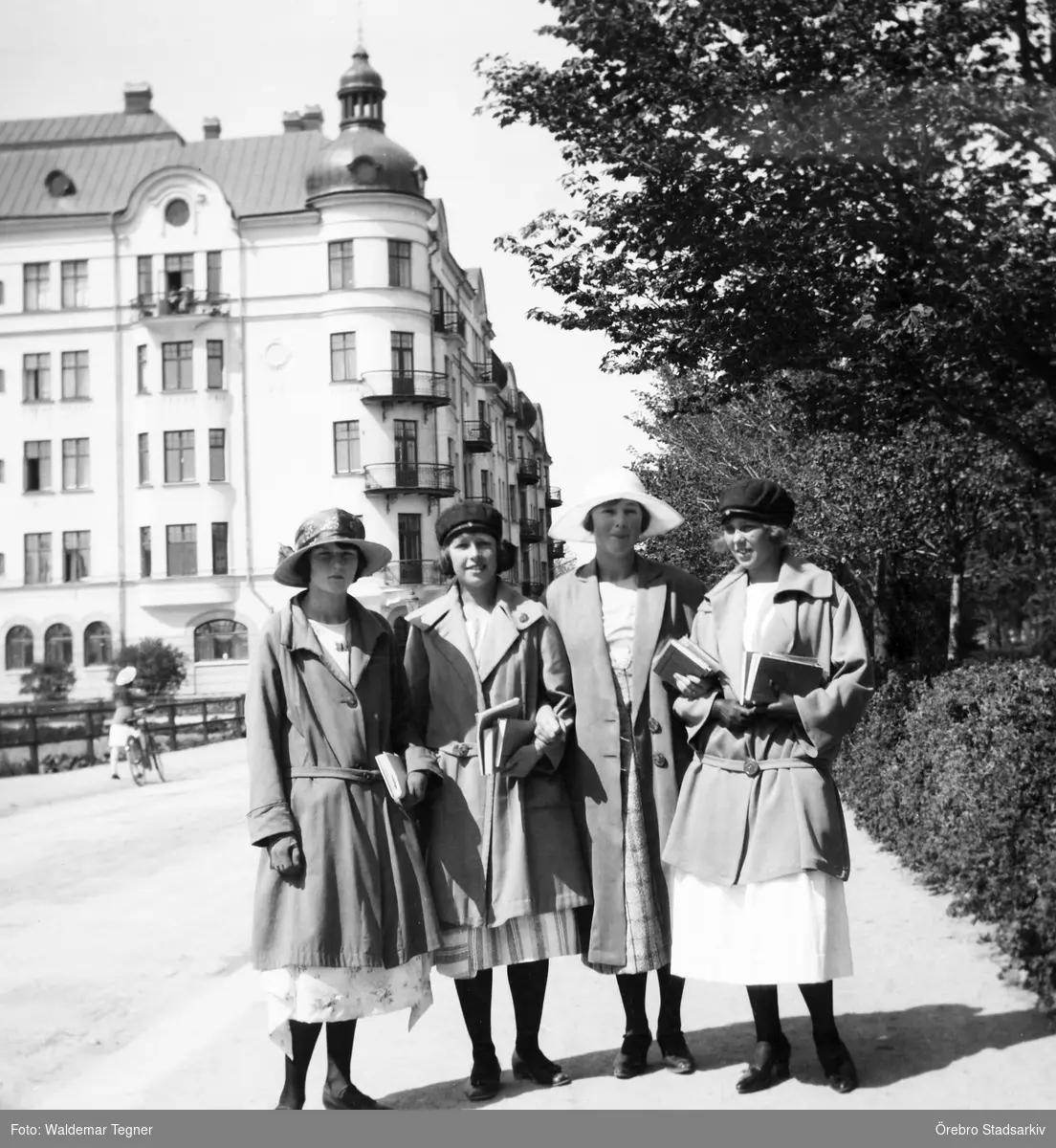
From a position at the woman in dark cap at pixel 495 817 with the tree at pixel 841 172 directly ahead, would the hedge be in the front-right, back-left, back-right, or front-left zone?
front-right

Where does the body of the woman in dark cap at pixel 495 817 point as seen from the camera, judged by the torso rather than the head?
toward the camera

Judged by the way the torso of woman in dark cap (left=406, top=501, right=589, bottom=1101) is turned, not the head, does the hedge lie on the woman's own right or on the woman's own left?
on the woman's own left

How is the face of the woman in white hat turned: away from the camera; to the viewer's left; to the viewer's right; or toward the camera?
toward the camera

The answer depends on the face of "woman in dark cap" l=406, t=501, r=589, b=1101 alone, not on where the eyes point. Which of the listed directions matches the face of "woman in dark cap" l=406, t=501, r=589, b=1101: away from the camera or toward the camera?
toward the camera

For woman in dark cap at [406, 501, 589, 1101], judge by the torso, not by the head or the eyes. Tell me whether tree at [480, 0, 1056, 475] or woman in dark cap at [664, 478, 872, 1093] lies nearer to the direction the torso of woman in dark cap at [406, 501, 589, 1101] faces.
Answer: the woman in dark cap

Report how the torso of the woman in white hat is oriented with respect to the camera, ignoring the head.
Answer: toward the camera

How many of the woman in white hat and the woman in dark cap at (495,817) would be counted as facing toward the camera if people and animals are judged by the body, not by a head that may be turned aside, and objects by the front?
2

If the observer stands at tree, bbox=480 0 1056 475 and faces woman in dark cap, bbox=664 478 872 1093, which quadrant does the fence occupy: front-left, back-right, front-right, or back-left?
back-right

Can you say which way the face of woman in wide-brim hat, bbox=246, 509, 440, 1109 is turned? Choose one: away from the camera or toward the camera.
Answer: toward the camera

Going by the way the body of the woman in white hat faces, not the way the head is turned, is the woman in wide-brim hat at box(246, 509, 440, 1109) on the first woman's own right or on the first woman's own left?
on the first woman's own right

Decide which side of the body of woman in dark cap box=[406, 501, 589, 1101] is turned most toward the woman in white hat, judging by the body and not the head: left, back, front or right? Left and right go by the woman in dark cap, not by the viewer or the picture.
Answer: left

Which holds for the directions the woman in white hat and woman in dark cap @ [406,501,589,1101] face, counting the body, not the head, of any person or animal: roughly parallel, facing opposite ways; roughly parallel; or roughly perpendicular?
roughly parallel

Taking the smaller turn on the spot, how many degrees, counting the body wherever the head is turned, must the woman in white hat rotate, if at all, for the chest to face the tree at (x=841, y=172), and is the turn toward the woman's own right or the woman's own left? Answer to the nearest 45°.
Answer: approximately 135° to the woman's own left

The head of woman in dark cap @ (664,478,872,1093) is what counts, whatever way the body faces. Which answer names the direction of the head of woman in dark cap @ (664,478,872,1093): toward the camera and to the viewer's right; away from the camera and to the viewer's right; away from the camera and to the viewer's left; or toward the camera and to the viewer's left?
toward the camera and to the viewer's left
